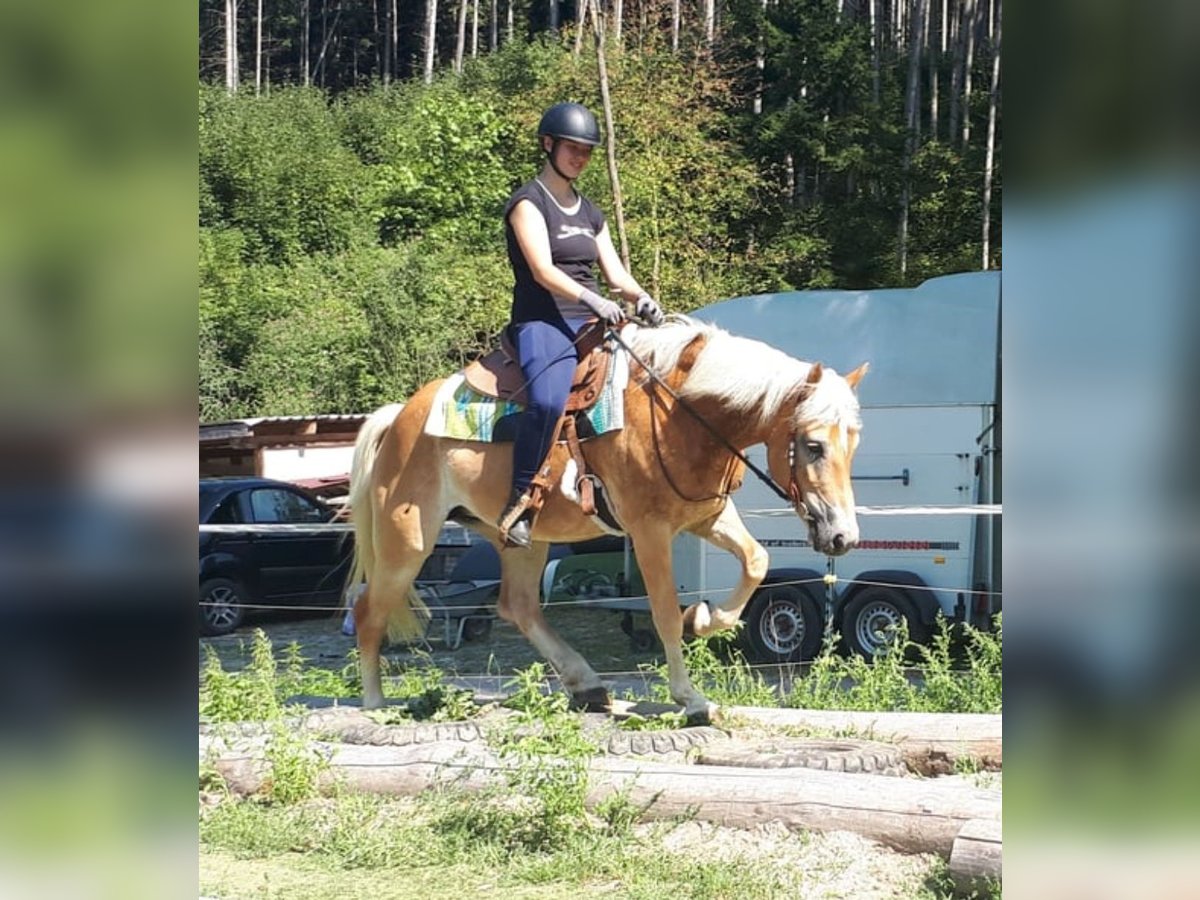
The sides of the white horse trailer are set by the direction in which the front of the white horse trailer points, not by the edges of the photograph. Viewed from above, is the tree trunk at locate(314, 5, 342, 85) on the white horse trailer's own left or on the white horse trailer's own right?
on the white horse trailer's own right

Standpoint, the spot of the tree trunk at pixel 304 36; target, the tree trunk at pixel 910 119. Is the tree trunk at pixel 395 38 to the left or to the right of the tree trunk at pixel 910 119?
left

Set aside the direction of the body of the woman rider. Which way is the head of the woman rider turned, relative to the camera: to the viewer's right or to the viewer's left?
to the viewer's right

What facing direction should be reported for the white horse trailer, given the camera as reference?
facing to the left of the viewer

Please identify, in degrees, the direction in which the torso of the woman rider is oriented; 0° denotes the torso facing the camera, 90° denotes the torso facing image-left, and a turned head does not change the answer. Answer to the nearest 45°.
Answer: approximately 315°

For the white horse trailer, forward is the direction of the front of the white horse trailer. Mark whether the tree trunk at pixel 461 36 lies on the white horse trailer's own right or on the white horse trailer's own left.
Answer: on the white horse trailer's own right

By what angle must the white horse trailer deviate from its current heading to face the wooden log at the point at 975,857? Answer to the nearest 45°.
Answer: approximately 90° to its left
